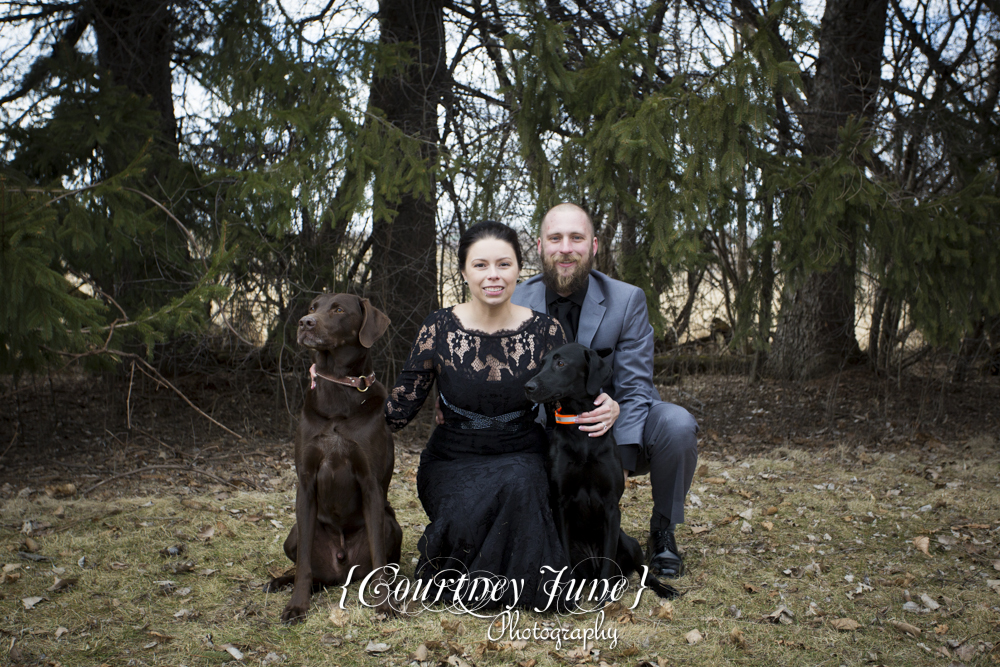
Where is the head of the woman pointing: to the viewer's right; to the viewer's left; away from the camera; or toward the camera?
toward the camera

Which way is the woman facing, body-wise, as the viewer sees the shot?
toward the camera

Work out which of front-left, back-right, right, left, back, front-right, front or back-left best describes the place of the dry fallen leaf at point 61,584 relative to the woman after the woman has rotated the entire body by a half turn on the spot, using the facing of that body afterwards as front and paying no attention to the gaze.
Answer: left

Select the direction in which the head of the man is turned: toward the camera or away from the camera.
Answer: toward the camera

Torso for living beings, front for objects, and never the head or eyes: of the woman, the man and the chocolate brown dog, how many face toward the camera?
3

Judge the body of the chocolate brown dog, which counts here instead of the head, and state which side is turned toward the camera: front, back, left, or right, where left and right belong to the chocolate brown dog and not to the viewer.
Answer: front

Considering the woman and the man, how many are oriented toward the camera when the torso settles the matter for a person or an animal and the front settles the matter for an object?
2

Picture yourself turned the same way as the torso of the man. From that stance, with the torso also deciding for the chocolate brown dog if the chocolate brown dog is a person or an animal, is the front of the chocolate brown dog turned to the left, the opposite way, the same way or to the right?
the same way

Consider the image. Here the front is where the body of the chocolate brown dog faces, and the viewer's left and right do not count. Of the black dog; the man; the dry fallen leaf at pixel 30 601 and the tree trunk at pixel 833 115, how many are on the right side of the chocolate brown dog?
1

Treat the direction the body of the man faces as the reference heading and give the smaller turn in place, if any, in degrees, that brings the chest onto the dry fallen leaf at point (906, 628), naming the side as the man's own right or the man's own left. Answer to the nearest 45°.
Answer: approximately 45° to the man's own left

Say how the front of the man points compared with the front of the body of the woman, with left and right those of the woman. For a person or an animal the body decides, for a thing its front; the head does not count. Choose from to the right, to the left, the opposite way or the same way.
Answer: the same way

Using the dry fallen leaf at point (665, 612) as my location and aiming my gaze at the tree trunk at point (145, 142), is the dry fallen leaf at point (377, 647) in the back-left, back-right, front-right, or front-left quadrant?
front-left

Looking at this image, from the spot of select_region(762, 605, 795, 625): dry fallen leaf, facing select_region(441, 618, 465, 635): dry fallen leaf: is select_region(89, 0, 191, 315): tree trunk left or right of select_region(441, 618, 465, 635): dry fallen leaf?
right

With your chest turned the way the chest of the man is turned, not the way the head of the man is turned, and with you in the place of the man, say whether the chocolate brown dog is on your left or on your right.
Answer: on your right

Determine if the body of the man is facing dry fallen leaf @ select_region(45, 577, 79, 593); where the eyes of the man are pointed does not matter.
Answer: no

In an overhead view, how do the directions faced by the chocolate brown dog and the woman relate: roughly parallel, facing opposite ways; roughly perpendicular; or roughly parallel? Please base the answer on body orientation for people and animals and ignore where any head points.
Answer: roughly parallel

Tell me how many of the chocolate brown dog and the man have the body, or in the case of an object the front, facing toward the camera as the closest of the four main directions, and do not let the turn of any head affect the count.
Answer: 2
